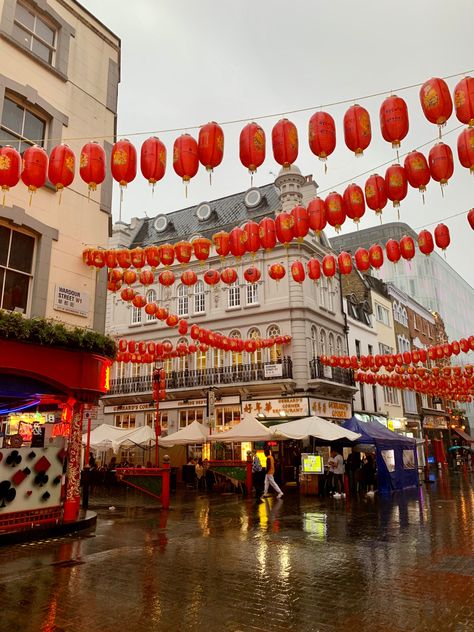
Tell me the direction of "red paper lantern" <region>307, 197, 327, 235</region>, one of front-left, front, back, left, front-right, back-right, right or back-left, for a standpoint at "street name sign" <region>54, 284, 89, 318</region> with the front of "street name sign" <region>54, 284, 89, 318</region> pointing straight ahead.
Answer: front

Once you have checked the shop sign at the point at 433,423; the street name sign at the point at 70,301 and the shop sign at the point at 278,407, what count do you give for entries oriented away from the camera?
0

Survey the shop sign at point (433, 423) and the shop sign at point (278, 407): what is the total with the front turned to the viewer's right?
0

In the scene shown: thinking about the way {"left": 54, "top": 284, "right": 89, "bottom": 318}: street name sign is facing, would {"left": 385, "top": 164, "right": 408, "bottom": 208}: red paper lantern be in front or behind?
in front

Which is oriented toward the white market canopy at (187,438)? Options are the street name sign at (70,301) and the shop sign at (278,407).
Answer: the shop sign at (278,407)

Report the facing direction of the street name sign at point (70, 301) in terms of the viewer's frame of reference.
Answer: facing the viewer and to the right of the viewer

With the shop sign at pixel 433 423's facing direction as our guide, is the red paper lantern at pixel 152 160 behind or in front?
in front

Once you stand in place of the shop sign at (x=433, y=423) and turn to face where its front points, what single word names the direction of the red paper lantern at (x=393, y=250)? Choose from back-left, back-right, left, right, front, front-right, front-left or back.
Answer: front

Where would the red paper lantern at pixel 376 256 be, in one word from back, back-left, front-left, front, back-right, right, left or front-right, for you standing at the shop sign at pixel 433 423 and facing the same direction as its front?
front

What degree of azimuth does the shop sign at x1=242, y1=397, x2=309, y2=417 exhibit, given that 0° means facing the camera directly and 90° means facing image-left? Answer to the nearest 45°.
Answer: approximately 45°

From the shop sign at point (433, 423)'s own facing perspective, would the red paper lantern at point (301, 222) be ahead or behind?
ahead

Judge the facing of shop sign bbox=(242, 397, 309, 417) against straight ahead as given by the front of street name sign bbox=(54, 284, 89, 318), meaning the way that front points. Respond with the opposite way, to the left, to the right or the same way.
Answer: to the right

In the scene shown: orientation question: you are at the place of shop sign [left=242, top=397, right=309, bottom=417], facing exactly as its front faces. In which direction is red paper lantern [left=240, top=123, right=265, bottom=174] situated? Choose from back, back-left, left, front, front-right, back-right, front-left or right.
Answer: front-left

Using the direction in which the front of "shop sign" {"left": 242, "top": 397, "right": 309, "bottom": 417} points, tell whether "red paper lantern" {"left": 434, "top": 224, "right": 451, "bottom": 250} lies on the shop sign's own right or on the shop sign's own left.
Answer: on the shop sign's own left

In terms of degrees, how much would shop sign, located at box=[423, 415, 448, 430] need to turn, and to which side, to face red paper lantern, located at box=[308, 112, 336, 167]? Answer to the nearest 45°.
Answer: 0° — it already faces it
